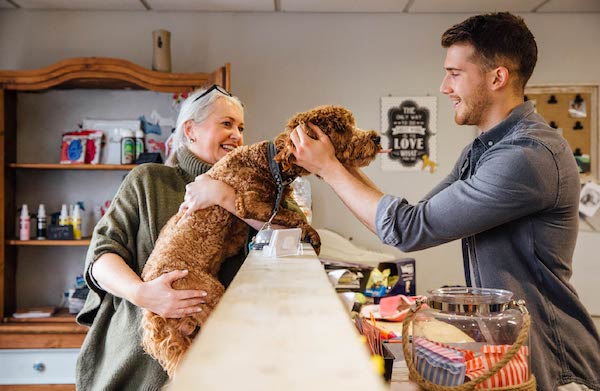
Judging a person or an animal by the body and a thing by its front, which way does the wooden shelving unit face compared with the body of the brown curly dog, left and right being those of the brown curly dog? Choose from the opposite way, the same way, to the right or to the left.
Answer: to the right

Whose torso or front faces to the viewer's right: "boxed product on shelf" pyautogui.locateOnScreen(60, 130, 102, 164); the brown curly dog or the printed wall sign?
the brown curly dog

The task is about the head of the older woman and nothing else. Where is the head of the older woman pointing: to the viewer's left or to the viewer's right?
to the viewer's right

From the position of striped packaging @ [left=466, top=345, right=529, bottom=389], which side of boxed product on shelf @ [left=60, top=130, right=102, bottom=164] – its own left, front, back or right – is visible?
front

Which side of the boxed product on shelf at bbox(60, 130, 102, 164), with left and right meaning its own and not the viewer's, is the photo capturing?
front

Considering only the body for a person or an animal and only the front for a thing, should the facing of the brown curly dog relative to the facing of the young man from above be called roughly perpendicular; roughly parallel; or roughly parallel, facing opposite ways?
roughly parallel, facing opposite ways

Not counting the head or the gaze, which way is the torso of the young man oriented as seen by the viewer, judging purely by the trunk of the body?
to the viewer's left

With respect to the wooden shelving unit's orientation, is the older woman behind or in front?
in front

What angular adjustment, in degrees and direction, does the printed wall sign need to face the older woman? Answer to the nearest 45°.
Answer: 0° — it already faces them

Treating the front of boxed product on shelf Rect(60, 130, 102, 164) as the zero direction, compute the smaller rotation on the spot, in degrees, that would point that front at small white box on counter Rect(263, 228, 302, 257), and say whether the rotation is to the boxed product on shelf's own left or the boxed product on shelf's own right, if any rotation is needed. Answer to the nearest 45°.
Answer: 0° — it already faces it

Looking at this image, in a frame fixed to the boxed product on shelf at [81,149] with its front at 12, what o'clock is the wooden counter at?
The wooden counter is roughly at 12 o'clock from the boxed product on shelf.

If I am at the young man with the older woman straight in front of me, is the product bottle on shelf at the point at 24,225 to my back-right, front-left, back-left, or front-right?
front-right

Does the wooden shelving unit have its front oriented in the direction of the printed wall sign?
no

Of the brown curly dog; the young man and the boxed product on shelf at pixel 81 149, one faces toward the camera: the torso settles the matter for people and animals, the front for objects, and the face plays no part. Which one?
the boxed product on shelf

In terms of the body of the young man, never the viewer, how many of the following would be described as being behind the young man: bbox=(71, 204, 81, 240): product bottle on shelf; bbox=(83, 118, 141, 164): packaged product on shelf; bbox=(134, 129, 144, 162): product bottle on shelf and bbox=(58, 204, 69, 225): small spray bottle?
0

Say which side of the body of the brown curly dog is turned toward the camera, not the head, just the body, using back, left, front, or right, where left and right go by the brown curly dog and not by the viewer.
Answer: right

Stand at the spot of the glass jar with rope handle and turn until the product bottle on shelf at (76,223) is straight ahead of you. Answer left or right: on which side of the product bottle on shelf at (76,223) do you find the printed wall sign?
right

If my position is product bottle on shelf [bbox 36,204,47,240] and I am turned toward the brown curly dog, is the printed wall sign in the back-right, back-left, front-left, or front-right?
front-left

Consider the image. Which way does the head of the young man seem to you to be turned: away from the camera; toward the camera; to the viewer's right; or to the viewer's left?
to the viewer's left
